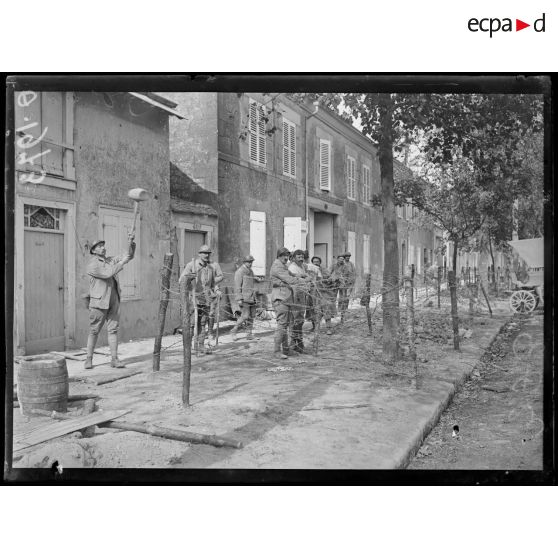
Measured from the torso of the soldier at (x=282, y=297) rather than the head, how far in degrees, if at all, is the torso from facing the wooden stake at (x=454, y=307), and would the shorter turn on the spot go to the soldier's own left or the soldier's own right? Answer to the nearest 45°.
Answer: approximately 45° to the soldier's own left
